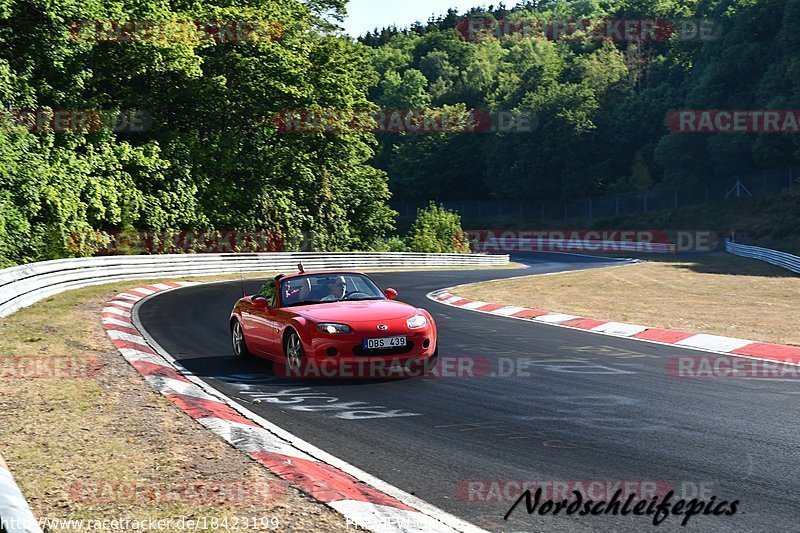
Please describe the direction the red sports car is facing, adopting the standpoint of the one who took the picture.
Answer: facing the viewer and to the right of the viewer

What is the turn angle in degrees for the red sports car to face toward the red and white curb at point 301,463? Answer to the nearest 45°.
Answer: approximately 45° to its right

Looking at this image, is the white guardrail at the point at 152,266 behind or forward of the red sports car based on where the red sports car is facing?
behind

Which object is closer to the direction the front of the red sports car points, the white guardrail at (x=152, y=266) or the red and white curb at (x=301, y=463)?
the red and white curb
